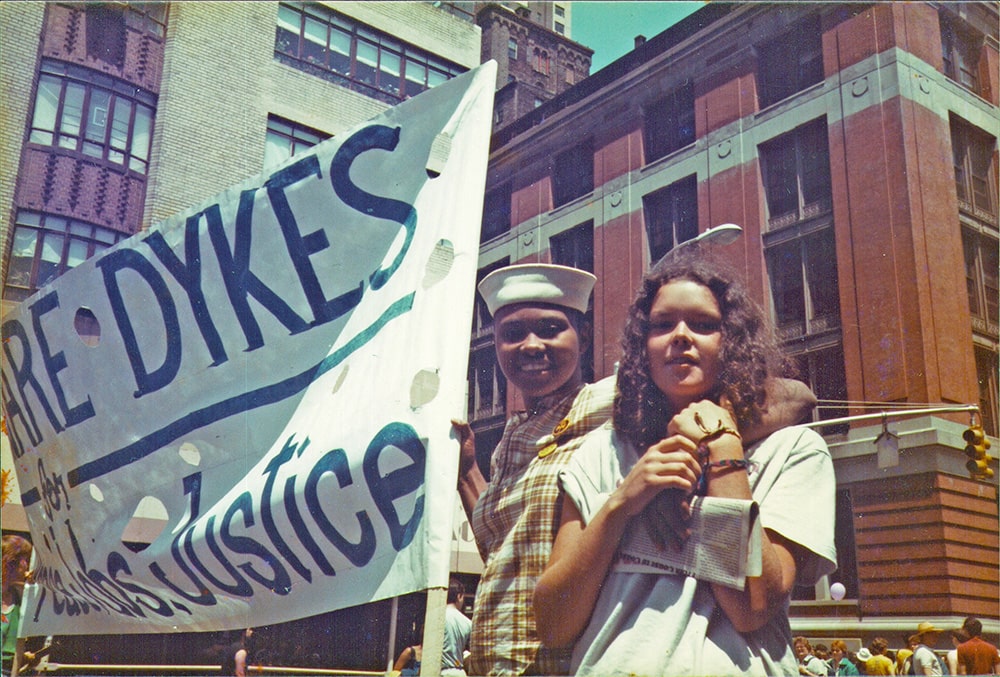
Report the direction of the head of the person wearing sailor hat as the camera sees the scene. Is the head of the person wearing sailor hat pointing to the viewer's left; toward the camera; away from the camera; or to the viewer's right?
toward the camera

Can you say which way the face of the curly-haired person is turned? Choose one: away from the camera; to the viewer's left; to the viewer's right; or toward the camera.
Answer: toward the camera

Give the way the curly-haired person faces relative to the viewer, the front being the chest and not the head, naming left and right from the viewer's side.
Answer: facing the viewer

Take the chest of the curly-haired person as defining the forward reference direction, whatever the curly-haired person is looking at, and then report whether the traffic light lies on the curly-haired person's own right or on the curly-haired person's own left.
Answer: on the curly-haired person's own left

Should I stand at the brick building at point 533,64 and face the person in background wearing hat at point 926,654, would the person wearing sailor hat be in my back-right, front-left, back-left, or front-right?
front-right

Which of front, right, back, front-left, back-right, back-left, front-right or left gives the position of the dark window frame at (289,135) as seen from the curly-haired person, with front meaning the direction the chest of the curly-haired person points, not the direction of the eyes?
back-right
